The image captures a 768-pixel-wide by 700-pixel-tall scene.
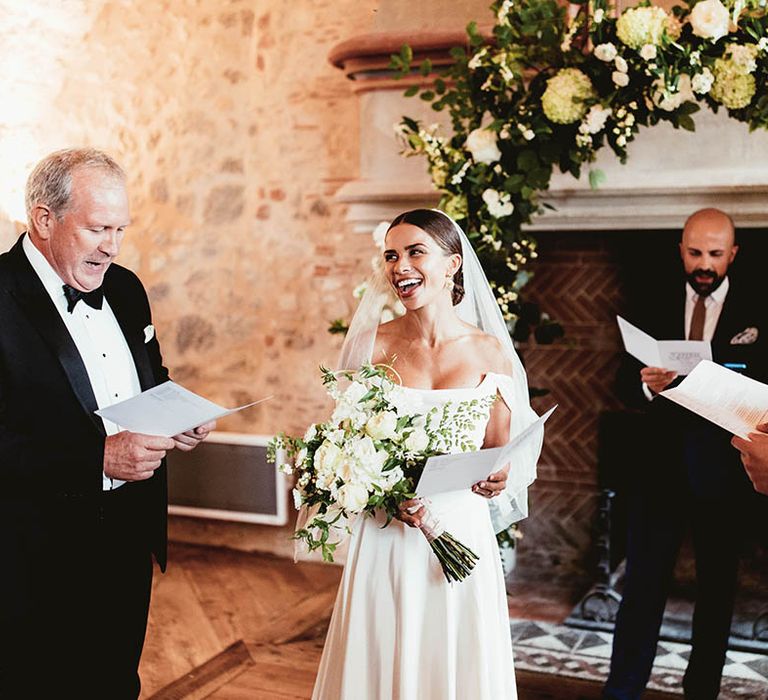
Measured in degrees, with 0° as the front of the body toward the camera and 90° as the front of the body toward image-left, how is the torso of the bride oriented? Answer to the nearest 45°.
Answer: approximately 0°

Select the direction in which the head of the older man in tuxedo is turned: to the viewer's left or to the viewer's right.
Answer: to the viewer's right

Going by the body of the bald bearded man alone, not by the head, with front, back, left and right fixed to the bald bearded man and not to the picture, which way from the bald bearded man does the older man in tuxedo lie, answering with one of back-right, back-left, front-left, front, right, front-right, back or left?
front-right

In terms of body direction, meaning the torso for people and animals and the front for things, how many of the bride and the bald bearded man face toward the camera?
2

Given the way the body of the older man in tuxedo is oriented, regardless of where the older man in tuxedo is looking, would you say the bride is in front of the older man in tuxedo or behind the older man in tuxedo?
in front

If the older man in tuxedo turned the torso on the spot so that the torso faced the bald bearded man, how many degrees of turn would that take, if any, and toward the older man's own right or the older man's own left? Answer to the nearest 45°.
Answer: approximately 45° to the older man's own left

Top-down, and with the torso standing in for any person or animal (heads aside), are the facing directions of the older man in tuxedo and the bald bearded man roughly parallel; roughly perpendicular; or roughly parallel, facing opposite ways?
roughly perpendicular

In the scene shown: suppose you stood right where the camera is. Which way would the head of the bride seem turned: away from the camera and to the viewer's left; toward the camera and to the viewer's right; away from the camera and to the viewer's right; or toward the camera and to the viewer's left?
toward the camera and to the viewer's left

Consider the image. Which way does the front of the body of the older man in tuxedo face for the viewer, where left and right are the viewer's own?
facing the viewer and to the right of the viewer

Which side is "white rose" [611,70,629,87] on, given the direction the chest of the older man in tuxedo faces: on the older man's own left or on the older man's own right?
on the older man's own left

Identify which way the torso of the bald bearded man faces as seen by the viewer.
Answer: toward the camera

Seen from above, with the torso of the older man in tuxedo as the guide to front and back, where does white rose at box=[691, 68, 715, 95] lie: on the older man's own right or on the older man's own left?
on the older man's own left
